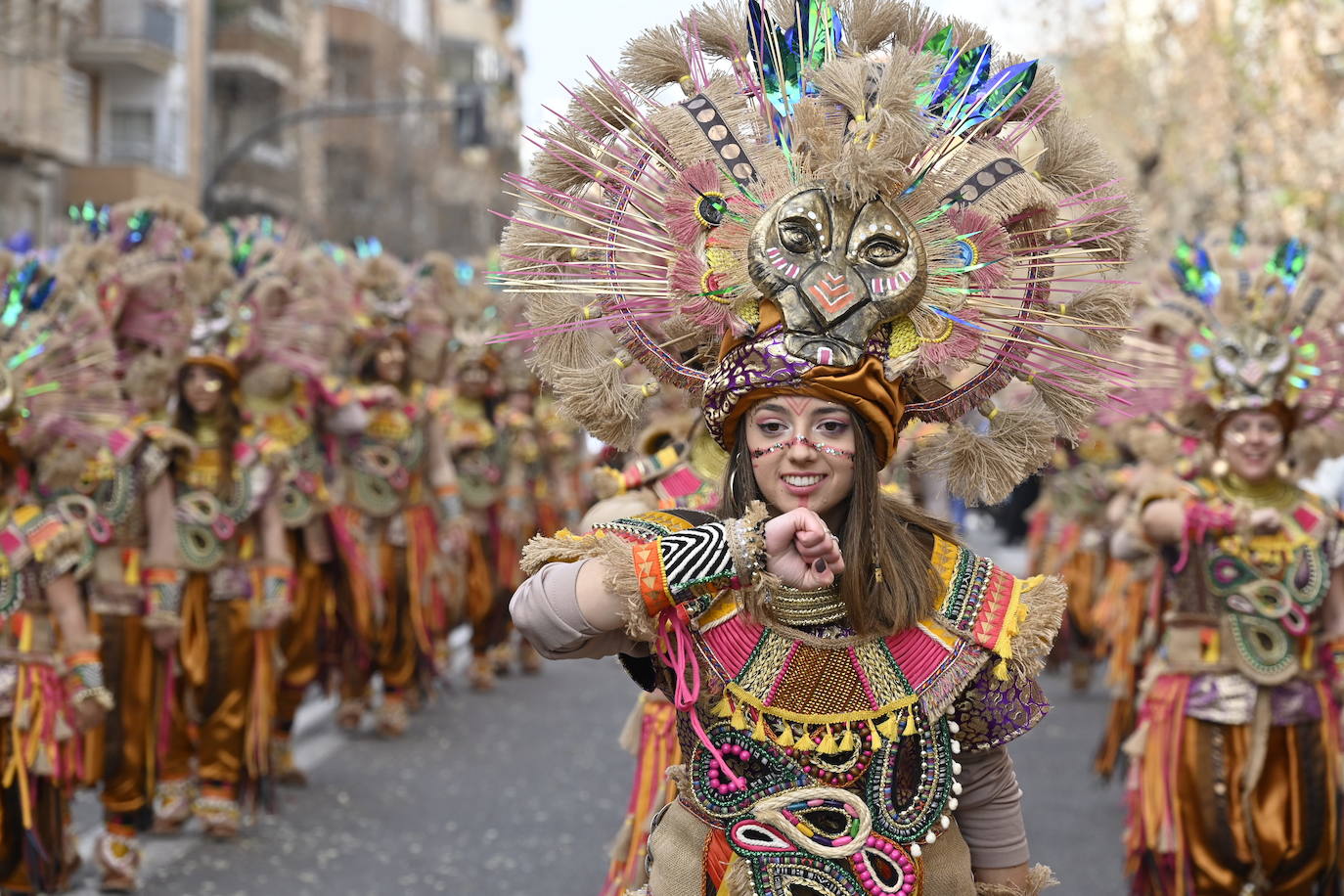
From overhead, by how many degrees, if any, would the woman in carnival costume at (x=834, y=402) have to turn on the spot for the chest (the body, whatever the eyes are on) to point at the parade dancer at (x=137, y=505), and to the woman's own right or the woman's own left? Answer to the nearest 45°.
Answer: approximately 135° to the woman's own right

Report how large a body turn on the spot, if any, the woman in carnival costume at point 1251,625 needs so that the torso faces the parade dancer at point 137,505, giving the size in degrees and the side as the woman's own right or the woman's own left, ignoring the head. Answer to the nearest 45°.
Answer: approximately 90° to the woman's own right

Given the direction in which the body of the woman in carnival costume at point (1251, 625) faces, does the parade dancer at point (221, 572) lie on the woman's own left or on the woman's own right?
on the woman's own right

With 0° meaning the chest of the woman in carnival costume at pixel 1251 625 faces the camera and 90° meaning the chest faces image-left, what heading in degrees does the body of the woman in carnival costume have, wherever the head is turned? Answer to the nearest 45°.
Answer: approximately 0°

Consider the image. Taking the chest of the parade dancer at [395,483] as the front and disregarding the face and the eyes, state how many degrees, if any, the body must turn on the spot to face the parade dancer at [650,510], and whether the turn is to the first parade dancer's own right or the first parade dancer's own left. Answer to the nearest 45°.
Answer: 0° — they already face them

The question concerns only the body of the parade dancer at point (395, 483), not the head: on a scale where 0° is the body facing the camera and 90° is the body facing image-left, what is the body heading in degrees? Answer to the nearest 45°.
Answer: approximately 0°

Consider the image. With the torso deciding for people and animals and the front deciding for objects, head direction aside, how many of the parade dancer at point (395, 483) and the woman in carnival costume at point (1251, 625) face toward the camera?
2

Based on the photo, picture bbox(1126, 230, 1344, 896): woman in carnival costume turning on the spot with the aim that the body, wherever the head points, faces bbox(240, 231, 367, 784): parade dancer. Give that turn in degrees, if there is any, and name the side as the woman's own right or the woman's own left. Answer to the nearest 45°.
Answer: approximately 90° to the woman's own right

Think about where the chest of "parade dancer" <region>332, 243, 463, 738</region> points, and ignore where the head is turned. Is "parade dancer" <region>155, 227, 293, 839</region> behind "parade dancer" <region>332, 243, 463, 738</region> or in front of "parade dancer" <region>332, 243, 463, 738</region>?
in front
